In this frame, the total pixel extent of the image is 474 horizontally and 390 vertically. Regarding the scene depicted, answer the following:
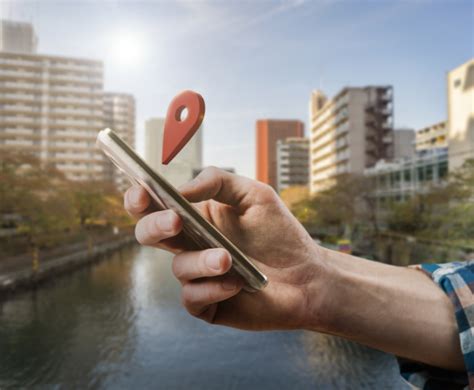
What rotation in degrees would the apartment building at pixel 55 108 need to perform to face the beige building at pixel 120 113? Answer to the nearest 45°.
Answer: approximately 135° to its left

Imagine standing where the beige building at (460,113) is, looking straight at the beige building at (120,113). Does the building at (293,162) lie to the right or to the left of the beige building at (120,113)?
right

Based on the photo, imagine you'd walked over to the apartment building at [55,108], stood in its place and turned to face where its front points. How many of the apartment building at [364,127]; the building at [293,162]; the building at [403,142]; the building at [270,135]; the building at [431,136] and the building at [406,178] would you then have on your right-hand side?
0

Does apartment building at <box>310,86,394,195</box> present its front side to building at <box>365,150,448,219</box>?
no

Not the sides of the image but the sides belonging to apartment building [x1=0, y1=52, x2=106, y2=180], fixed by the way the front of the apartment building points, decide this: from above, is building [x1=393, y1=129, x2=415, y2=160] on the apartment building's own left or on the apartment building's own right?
on the apartment building's own left

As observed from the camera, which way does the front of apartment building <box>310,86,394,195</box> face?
facing the viewer and to the left of the viewer

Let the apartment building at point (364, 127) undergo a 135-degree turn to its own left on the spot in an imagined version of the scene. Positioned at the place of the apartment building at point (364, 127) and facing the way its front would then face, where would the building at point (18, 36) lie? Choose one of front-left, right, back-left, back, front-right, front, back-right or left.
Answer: back

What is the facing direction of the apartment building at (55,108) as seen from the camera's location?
facing the viewer

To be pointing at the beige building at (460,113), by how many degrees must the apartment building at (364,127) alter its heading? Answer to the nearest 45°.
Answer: approximately 45° to its left

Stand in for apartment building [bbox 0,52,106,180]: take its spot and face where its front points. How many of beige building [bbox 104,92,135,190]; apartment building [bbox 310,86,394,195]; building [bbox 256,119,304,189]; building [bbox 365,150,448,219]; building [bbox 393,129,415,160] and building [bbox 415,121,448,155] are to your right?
0

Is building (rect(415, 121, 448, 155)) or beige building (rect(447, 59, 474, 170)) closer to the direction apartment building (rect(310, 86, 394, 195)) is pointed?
the beige building

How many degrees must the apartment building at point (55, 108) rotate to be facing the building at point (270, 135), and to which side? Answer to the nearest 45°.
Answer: approximately 90° to its left

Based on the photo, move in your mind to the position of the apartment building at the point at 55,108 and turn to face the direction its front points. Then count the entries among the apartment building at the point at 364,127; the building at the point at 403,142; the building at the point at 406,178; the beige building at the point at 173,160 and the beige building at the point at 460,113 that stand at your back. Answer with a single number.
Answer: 0

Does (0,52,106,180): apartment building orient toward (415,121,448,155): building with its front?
no

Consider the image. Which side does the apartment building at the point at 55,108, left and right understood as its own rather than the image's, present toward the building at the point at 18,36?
back

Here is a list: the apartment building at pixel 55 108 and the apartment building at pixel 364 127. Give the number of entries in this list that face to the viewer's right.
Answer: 0

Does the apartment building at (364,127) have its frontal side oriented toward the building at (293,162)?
no
